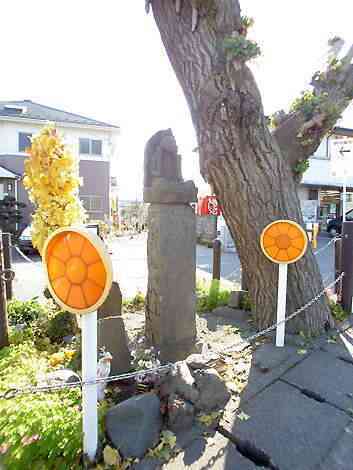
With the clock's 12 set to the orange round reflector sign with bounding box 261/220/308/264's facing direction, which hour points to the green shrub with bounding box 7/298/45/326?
The green shrub is roughly at 3 o'clock from the orange round reflector sign.

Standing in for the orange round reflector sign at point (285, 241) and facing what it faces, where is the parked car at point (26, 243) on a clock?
The parked car is roughly at 4 o'clock from the orange round reflector sign.

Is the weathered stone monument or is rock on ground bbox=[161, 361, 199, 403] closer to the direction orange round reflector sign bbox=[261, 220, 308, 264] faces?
the rock on ground

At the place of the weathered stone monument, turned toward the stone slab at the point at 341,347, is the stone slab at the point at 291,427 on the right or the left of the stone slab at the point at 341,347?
right

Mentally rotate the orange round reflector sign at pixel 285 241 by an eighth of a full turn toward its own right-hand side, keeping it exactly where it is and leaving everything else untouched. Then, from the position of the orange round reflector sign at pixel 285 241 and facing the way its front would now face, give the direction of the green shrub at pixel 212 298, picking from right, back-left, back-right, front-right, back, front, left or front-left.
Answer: right

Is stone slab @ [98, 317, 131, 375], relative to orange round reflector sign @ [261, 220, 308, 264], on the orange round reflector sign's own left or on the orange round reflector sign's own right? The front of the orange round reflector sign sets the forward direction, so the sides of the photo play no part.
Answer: on the orange round reflector sign's own right

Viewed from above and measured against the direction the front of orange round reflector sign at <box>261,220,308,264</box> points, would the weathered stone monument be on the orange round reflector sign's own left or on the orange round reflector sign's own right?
on the orange round reflector sign's own right

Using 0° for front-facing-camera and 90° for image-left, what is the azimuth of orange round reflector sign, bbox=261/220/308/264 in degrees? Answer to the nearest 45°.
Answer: approximately 0°

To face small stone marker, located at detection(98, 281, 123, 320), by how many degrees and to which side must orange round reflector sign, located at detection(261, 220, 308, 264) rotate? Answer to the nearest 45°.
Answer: approximately 90° to its right

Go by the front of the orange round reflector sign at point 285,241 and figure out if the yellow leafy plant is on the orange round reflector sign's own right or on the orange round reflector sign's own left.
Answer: on the orange round reflector sign's own right

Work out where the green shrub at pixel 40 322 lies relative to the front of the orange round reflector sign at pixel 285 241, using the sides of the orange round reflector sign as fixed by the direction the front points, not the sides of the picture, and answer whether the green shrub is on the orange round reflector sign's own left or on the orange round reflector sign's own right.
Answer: on the orange round reflector sign's own right

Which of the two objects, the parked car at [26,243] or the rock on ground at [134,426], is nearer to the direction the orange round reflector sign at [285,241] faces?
the rock on ground

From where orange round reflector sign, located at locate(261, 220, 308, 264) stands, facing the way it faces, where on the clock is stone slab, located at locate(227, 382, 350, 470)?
The stone slab is roughly at 12 o'clock from the orange round reflector sign.
